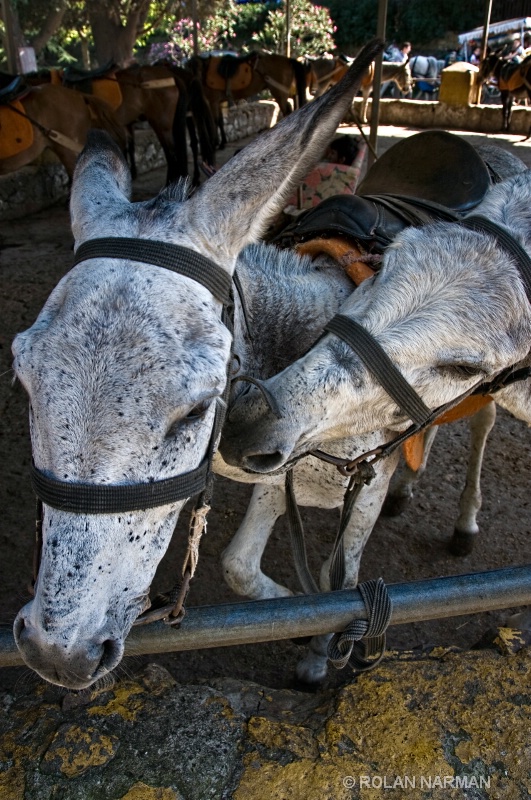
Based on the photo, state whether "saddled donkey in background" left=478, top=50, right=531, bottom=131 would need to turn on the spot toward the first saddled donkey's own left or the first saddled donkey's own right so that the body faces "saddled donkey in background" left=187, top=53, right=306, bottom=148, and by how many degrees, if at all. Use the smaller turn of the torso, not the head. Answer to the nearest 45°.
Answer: approximately 45° to the first saddled donkey's own left

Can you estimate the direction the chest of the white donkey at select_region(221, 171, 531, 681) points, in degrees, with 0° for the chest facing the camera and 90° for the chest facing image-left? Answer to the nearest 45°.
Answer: approximately 45°

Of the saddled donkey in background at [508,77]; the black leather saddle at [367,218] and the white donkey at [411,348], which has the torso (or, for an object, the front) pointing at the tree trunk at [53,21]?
the saddled donkey in background

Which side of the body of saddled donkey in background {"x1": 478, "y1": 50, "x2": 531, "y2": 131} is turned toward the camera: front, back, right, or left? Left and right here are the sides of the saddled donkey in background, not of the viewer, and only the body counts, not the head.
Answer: left

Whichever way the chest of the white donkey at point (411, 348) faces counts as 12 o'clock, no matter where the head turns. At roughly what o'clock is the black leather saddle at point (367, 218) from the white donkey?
The black leather saddle is roughly at 4 o'clock from the white donkey.

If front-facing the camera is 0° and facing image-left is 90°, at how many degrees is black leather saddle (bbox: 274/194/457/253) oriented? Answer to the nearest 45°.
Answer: approximately 45°

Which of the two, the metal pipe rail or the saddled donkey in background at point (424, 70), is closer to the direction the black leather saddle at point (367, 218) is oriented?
the metal pipe rail

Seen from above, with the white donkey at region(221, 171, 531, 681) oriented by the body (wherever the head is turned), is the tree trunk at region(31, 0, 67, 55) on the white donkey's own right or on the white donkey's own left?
on the white donkey's own right
